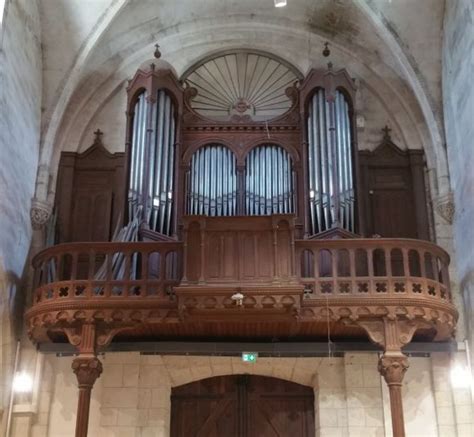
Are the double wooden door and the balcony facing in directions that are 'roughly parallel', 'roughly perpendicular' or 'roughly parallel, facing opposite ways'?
roughly parallel

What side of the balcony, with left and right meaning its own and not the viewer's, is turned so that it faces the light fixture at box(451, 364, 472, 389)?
left

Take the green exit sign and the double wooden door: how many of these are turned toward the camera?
2

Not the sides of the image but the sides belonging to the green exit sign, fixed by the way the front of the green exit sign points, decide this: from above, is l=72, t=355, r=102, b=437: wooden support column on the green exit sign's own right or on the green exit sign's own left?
on the green exit sign's own right

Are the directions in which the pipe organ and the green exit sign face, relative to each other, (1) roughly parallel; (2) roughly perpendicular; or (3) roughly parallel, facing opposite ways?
roughly parallel

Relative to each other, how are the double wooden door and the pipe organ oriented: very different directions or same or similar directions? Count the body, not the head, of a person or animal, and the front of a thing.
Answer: same or similar directions

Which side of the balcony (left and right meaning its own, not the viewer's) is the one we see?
front

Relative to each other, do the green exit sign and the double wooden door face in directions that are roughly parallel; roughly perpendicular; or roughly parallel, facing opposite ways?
roughly parallel

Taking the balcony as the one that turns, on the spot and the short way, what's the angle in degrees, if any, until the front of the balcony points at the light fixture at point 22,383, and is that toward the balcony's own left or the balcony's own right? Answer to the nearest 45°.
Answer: approximately 135° to the balcony's own right

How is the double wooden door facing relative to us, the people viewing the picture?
facing the viewer

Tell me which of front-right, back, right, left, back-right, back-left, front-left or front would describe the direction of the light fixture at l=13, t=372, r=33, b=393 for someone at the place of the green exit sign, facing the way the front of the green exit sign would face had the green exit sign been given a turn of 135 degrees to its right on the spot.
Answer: front-left

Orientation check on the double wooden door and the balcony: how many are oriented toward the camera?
2
